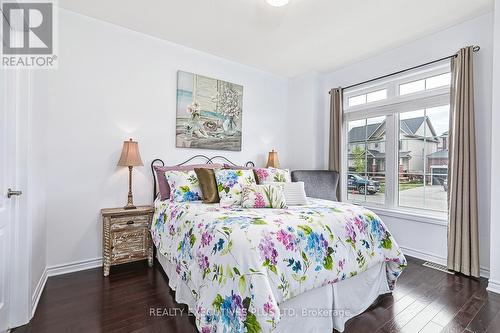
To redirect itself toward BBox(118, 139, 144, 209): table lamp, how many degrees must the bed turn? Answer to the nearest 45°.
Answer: approximately 180°

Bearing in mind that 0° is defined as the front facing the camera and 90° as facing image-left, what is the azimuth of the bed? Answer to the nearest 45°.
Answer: approximately 315°

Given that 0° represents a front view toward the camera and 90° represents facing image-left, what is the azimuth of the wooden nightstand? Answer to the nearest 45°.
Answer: approximately 315°

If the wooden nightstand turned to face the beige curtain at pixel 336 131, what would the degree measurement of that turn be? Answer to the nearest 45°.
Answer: approximately 45° to its left

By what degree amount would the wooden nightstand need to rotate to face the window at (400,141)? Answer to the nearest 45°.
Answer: approximately 45° to its left

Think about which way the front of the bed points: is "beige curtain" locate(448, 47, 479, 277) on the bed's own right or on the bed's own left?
on the bed's own left
